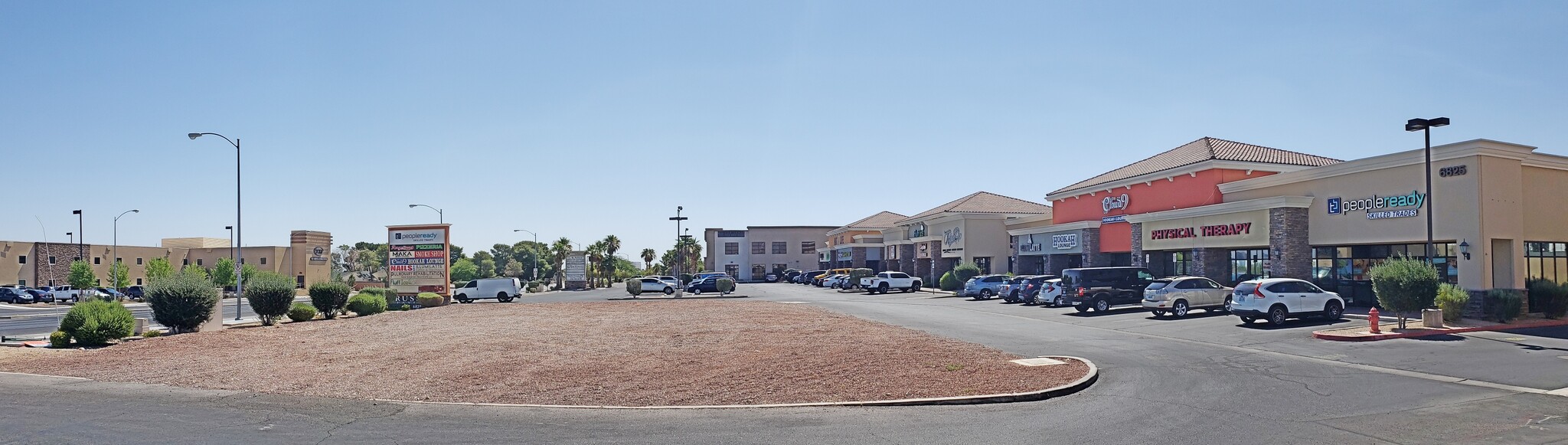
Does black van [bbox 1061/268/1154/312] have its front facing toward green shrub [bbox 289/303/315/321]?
no

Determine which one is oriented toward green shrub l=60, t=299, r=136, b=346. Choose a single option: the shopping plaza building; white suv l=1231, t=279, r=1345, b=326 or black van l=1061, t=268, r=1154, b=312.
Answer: the shopping plaza building

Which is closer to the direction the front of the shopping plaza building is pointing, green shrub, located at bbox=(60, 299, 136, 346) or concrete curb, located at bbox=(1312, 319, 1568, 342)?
the green shrub

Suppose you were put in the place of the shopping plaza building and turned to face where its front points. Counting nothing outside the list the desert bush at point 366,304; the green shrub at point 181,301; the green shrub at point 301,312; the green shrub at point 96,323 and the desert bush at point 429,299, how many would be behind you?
0

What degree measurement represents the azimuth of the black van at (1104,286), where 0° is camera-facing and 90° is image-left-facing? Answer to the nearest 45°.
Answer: approximately 225°

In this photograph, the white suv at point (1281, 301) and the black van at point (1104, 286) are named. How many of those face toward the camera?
0

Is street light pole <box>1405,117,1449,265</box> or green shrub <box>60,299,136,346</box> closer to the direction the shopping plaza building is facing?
the green shrub

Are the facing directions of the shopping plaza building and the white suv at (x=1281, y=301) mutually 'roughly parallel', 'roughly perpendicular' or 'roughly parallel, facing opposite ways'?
roughly parallel, facing opposite ways

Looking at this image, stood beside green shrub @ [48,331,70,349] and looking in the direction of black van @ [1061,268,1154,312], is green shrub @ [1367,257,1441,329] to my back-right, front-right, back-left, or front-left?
front-right

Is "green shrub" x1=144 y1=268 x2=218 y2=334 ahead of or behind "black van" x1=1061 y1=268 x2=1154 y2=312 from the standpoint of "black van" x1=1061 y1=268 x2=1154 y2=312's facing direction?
behind

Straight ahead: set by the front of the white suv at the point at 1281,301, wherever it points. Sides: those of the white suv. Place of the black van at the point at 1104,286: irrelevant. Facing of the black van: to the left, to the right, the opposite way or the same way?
the same way

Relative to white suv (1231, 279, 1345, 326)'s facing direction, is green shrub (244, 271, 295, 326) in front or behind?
behind

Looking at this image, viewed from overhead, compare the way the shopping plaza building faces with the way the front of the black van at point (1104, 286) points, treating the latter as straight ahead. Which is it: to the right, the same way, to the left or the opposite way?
the opposite way

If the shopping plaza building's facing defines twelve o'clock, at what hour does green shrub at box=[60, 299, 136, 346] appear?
The green shrub is roughly at 12 o'clock from the shopping plaza building.

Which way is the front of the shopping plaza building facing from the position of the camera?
facing the viewer and to the left of the viewer

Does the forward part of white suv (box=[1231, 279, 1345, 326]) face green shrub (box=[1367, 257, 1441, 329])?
no

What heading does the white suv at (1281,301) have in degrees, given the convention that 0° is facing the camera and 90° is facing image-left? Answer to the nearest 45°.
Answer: approximately 225°

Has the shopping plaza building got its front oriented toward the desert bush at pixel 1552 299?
no
